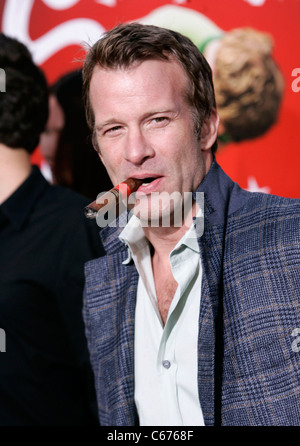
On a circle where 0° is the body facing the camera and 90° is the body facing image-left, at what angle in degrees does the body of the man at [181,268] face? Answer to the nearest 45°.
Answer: approximately 45°

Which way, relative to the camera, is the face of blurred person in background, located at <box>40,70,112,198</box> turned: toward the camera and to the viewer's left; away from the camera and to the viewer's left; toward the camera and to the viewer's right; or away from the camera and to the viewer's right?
toward the camera and to the viewer's left

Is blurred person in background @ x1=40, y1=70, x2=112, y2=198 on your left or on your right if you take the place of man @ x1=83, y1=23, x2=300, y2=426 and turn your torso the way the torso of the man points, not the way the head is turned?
on your right
